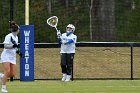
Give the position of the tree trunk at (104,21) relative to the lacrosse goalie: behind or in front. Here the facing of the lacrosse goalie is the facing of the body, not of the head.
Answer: behind

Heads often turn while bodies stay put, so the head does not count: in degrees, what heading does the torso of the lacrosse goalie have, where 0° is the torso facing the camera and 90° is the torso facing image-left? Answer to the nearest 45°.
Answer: approximately 45°

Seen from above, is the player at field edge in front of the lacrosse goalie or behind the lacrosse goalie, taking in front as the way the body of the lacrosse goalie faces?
in front

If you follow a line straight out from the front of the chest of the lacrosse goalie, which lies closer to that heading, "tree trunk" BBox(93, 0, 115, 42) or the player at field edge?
the player at field edge
